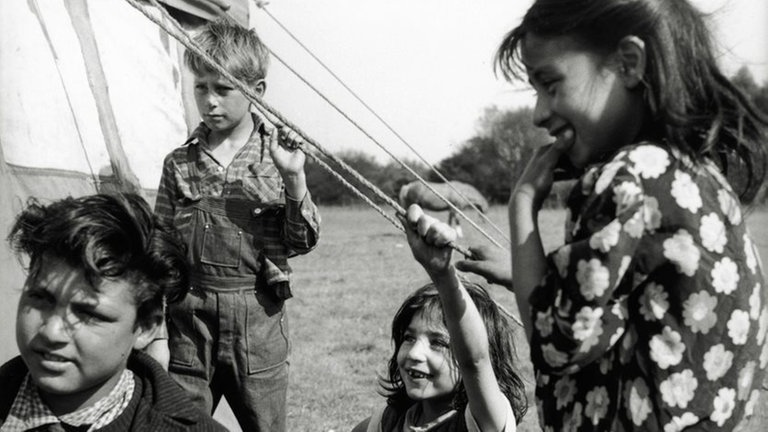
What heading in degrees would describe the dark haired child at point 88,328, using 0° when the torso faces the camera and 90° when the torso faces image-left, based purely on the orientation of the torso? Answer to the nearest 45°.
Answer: approximately 45°

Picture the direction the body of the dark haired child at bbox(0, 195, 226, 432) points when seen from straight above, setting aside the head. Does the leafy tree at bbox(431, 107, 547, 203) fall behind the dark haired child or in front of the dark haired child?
behind

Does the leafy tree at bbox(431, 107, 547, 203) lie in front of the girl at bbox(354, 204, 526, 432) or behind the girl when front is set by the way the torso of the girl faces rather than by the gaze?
behind

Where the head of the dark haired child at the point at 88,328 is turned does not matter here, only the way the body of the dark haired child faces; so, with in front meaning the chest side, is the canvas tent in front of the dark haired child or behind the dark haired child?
behind

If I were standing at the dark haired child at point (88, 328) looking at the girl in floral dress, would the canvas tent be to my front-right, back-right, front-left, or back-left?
back-left

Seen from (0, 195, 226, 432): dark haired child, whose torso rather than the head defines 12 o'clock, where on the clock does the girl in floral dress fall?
The girl in floral dress is roughly at 9 o'clock from the dark haired child.

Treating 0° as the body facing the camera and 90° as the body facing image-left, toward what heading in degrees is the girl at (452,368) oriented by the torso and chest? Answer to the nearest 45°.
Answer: approximately 45°

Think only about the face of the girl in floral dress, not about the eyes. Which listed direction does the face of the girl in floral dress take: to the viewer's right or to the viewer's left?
to the viewer's left
